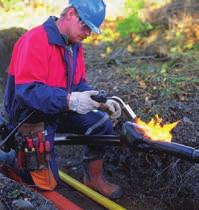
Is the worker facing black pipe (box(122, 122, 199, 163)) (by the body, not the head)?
yes

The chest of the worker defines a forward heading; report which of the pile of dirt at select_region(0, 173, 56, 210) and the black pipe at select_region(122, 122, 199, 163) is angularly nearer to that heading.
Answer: the black pipe

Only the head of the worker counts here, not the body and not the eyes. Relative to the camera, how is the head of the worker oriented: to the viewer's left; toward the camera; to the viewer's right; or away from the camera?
to the viewer's right

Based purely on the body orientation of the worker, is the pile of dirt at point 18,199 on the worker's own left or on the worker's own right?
on the worker's own right

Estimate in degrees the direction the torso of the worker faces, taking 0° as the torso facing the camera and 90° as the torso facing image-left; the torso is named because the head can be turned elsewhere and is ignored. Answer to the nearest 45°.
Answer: approximately 315°
